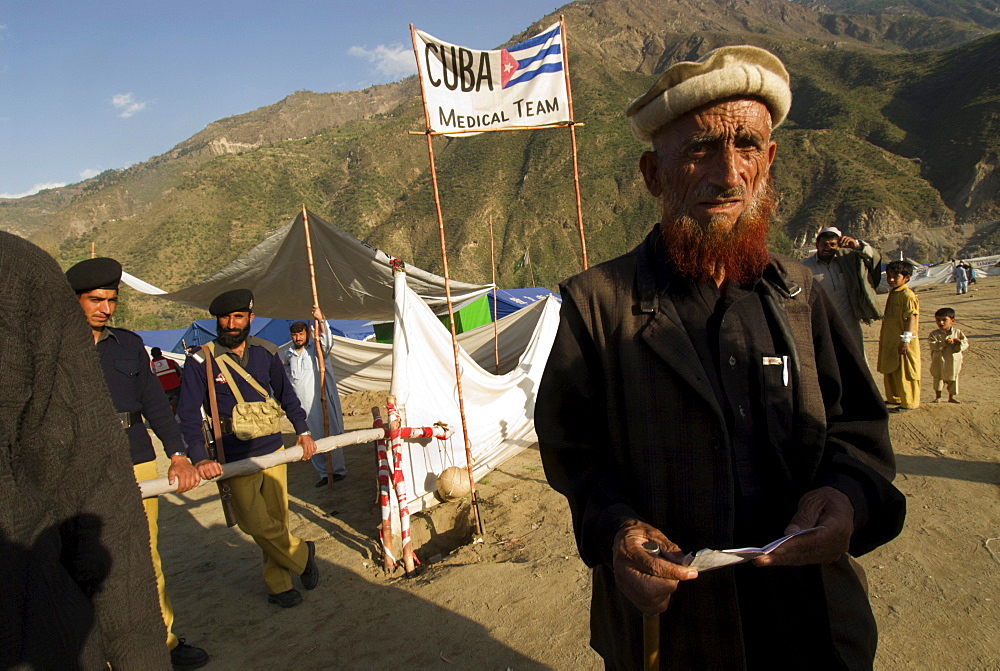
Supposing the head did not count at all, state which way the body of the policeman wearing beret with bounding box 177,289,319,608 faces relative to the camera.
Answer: toward the camera

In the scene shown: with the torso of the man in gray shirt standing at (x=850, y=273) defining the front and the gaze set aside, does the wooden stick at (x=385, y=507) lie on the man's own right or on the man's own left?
on the man's own right

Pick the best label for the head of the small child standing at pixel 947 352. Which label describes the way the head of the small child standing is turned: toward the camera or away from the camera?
toward the camera

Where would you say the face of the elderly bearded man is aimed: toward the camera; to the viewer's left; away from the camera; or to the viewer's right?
toward the camera

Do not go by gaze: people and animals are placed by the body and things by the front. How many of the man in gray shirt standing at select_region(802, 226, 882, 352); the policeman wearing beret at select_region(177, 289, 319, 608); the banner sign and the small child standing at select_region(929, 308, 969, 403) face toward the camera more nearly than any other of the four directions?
4

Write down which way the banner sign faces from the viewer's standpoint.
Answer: facing the viewer

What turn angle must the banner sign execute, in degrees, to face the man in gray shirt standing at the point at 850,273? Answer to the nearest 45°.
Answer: approximately 90° to its left

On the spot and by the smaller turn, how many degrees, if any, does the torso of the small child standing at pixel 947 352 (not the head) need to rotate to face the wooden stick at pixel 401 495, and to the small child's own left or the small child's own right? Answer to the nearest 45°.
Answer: approximately 45° to the small child's own right

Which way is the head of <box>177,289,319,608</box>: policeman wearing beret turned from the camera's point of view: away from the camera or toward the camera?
toward the camera

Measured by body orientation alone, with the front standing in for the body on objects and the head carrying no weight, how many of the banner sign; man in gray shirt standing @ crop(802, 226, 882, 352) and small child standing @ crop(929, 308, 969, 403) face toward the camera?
3

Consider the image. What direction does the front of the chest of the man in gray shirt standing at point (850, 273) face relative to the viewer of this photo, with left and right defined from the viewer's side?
facing the viewer

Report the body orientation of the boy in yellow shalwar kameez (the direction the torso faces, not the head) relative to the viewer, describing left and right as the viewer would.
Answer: facing the viewer and to the left of the viewer

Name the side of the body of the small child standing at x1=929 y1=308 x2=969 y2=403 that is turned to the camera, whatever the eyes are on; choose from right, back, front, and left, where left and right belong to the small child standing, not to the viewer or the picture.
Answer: front
